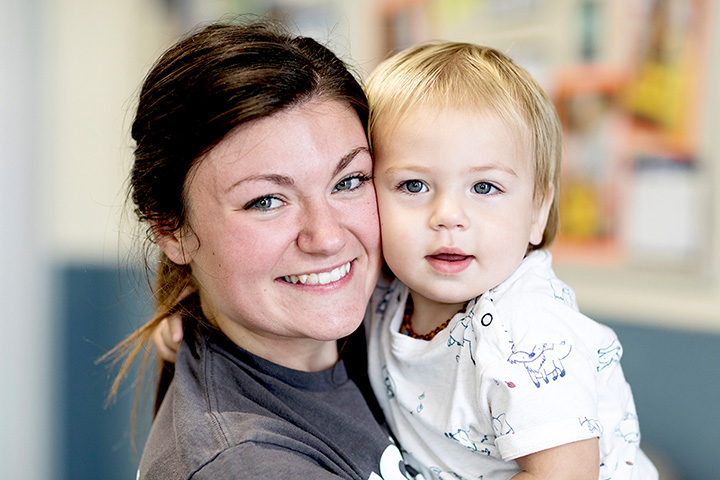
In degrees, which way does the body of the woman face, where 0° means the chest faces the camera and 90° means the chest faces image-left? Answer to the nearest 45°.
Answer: approximately 315°
